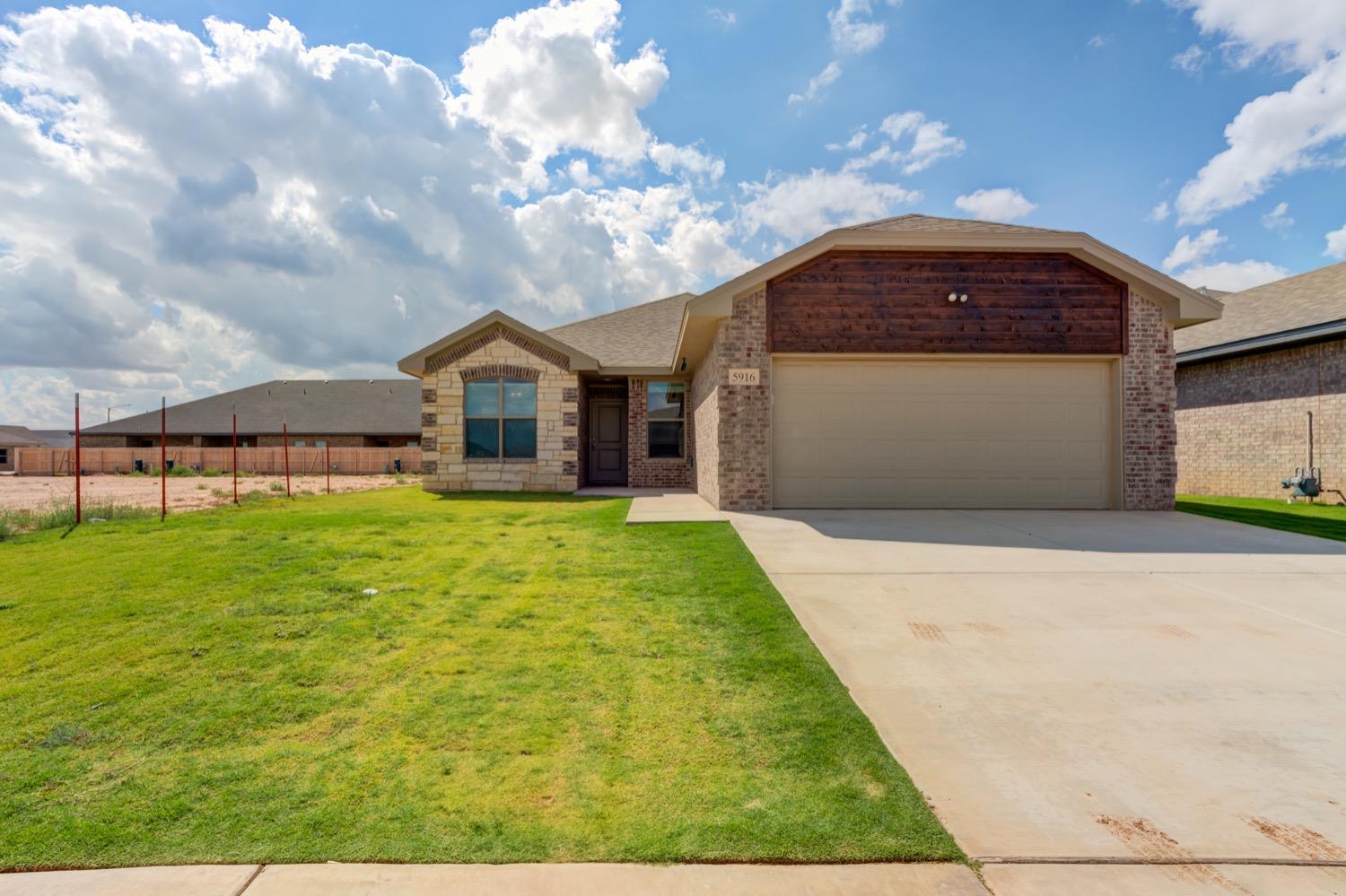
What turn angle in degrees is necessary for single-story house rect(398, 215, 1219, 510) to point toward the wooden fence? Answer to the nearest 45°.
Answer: approximately 135° to its right

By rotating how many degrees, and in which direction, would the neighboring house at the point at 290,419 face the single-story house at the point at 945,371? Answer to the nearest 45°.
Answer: approximately 180°

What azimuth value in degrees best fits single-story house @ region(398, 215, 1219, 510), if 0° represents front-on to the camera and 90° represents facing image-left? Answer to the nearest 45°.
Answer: approximately 0°

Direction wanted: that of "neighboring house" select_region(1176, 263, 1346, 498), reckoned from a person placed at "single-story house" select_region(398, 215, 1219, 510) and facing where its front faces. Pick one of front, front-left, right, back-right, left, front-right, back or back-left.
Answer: back-left

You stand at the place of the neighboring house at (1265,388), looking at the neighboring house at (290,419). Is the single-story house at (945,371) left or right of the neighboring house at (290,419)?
left

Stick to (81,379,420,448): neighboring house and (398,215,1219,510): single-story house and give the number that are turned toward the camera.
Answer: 1

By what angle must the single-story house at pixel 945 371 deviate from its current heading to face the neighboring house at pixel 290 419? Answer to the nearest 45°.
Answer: approximately 135° to its right

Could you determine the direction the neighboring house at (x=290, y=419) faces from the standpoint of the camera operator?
facing away from the viewer

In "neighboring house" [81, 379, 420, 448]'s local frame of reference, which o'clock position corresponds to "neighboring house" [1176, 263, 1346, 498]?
"neighboring house" [1176, 263, 1346, 498] is roughly at 5 o'clock from "neighboring house" [81, 379, 420, 448].
